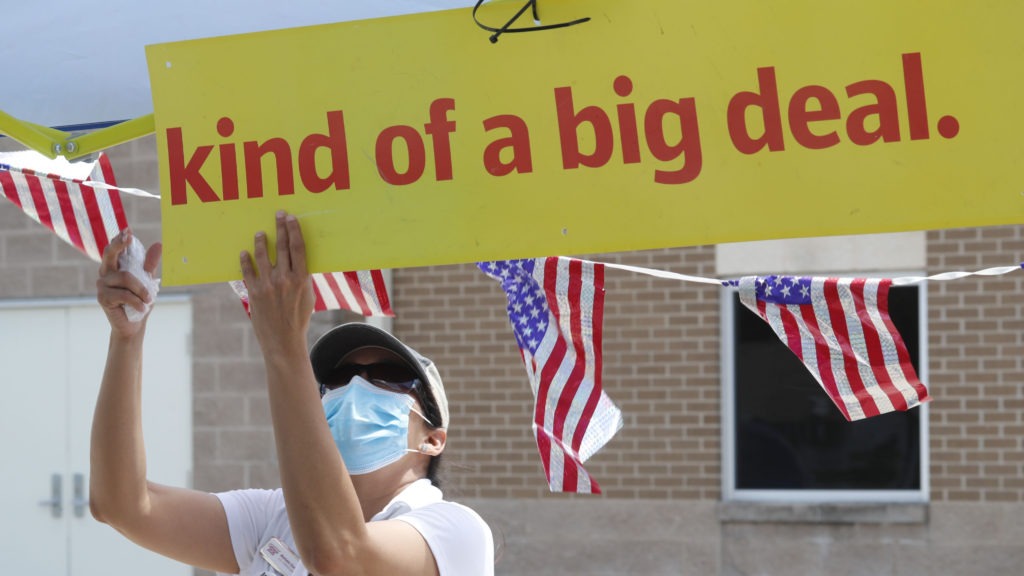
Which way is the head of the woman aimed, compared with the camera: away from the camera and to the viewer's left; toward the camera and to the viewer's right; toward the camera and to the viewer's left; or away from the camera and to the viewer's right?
toward the camera and to the viewer's left

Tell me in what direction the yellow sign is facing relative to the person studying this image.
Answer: facing the viewer

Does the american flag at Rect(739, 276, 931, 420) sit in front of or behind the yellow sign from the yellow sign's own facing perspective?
behind

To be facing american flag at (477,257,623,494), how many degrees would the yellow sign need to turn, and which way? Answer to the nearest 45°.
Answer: approximately 180°

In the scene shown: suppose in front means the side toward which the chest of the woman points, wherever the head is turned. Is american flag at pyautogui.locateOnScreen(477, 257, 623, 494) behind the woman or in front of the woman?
behind

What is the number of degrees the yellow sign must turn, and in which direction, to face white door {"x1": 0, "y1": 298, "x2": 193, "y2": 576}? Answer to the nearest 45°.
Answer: approximately 135° to its right

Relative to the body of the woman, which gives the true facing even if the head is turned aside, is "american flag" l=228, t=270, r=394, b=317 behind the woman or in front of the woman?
behind

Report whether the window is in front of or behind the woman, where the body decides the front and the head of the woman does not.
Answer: behind

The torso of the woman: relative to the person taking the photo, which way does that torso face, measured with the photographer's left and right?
facing the viewer and to the left of the viewer
